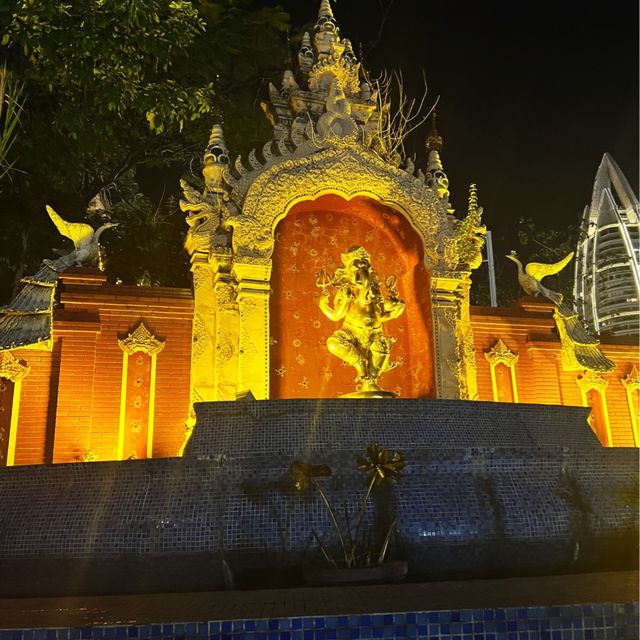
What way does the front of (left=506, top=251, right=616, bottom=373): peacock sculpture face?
to the viewer's left

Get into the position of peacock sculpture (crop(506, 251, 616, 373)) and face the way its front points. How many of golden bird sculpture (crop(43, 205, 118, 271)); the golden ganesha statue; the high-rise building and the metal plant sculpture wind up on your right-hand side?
1

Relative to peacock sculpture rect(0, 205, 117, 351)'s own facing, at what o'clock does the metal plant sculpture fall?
The metal plant sculpture is roughly at 2 o'clock from the peacock sculpture.

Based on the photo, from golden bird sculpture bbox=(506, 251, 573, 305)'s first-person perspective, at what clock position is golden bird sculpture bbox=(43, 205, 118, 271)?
golden bird sculpture bbox=(43, 205, 118, 271) is roughly at 11 o'clock from golden bird sculpture bbox=(506, 251, 573, 305).

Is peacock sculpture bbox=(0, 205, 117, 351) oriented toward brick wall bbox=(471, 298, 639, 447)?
yes

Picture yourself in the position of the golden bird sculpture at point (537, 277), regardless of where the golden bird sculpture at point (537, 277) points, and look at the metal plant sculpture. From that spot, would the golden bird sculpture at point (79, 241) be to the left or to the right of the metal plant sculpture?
right

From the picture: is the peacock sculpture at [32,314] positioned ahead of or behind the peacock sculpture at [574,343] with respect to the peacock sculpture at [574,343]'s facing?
ahead

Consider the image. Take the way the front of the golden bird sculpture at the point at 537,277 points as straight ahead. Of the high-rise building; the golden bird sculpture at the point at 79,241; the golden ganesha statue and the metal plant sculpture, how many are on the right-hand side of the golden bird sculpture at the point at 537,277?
1

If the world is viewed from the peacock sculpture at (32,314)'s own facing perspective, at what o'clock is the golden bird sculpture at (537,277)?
The golden bird sculpture is roughly at 12 o'clock from the peacock sculpture.

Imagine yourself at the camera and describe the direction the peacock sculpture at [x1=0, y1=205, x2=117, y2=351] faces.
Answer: facing to the right of the viewer
